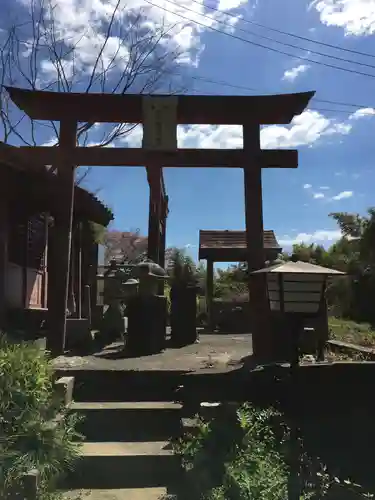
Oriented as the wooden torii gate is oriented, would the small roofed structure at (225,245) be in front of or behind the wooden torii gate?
behind

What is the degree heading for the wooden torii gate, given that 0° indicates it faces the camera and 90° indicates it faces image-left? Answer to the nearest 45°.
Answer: approximately 0°
